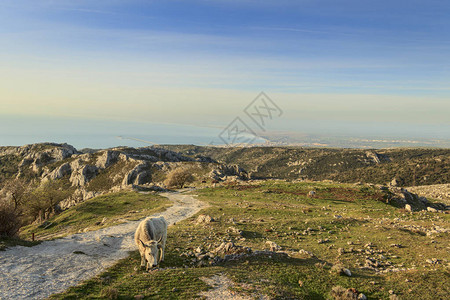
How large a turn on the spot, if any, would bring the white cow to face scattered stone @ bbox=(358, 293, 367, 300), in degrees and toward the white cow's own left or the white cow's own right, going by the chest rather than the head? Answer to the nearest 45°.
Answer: approximately 45° to the white cow's own left

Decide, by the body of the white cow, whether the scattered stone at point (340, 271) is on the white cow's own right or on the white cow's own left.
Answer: on the white cow's own left

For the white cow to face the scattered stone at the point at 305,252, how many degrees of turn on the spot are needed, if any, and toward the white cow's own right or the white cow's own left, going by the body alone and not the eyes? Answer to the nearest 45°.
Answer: approximately 90° to the white cow's own left

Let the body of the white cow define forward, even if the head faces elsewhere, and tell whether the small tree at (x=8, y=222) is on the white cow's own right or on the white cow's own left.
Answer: on the white cow's own right

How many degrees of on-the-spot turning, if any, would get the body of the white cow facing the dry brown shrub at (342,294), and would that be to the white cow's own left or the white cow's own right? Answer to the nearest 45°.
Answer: approximately 45° to the white cow's own left

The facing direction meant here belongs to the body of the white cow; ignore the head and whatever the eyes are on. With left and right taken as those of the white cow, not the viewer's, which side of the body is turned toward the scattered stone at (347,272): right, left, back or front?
left

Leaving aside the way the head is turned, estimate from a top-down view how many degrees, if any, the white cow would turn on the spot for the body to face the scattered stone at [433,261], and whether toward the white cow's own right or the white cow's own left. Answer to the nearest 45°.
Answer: approximately 90° to the white cow's own left

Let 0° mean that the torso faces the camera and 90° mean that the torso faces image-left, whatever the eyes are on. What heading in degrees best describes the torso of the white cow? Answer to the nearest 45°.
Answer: approximately 0°

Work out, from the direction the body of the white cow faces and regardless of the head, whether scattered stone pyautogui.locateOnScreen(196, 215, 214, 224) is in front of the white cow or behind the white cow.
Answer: behind

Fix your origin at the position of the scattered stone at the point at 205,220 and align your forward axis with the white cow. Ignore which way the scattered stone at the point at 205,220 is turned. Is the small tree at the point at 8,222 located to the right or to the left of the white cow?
right
